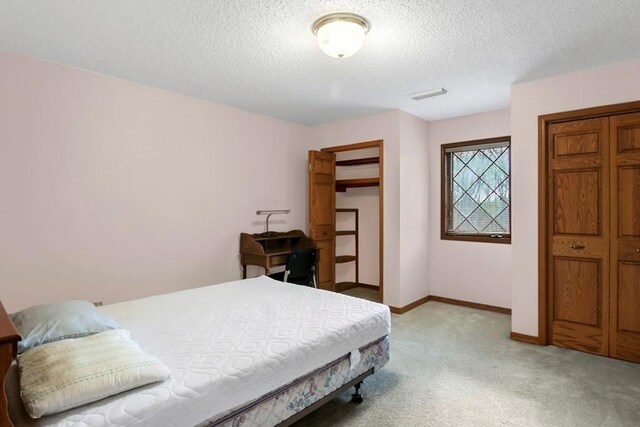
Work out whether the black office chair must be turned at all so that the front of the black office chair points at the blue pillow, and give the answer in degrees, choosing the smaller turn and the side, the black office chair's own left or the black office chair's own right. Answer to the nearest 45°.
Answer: approximately 90° to the black office chair's own left

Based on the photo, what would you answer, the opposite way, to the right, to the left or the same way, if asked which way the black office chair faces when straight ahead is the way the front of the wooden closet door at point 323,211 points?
the opposite way

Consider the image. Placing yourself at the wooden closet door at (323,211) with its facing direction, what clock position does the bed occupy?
The bed is roughly at 2 o'clock from the wooden closet door.

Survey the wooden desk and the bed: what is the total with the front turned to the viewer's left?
0

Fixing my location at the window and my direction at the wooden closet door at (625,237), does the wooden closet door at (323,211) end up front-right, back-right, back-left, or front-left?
back-right

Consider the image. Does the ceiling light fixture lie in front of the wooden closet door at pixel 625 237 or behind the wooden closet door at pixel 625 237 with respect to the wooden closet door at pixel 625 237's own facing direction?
in front

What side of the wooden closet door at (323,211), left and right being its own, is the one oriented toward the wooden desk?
right

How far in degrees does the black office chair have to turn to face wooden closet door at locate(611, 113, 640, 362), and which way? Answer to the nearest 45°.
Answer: approximately 180°

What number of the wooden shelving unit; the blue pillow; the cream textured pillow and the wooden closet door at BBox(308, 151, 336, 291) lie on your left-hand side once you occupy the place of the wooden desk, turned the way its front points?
2

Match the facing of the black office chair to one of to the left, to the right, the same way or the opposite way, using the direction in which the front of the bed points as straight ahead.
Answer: to the left

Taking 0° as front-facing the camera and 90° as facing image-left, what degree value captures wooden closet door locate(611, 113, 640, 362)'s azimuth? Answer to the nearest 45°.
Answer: approximately 45°

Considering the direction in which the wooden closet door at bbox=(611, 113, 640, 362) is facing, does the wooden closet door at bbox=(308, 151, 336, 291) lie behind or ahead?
ahead
